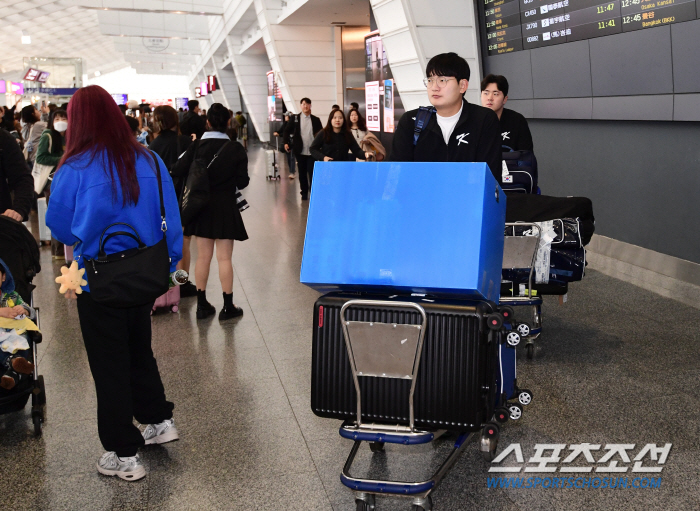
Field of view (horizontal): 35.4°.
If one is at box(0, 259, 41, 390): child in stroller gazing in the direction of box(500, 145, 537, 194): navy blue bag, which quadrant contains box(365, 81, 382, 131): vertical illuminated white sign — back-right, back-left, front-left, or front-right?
front-left

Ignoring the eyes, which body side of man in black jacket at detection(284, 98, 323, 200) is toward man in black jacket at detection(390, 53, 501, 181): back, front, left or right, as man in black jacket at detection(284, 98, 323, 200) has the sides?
front

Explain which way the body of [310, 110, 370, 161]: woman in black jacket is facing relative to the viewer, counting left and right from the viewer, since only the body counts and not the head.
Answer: facing the viewer

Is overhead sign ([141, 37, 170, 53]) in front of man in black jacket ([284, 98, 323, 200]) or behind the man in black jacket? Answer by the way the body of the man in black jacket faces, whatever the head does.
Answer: behind

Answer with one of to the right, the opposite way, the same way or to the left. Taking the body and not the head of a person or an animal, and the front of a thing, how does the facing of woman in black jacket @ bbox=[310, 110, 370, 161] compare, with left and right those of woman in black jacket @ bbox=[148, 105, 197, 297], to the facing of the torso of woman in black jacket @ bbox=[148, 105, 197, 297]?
the opposite way

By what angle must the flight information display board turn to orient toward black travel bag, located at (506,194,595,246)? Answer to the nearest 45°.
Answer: approximately 45° to its left

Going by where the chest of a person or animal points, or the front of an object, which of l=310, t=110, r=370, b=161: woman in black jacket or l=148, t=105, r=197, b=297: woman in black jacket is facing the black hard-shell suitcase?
l=310, t=110, r=370, b=161: woman in black jacket

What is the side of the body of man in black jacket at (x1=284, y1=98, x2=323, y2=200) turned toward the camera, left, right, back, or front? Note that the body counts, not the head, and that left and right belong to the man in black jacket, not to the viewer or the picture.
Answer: front

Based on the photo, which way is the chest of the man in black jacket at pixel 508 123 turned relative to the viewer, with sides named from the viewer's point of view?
facing the viewer and to the left of the viewer

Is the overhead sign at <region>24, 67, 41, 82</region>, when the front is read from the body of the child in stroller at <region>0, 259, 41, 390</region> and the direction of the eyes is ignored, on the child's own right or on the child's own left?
on the child's own left

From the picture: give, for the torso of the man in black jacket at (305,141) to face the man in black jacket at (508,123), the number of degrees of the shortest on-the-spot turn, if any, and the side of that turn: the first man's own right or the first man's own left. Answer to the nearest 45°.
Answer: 0° — they already face them

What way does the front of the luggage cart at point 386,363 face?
toward the camera

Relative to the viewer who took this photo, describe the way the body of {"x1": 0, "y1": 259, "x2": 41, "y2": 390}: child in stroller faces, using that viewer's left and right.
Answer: facing the viewer and to the right of the viewer

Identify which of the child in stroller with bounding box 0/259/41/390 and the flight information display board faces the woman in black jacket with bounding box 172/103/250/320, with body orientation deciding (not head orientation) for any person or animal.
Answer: the flight information display board

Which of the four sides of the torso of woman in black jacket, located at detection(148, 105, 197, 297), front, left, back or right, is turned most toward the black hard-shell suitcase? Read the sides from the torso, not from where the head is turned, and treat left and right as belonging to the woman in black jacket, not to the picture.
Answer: back

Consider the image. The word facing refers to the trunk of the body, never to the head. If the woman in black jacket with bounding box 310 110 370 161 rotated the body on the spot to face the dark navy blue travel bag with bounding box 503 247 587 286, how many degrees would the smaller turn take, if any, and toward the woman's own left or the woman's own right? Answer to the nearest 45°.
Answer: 0° — they already face it

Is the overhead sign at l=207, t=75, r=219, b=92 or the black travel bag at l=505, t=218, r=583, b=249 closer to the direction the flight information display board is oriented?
the black travel bag

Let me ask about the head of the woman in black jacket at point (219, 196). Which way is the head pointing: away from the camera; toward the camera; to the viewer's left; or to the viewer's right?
away from the camera
